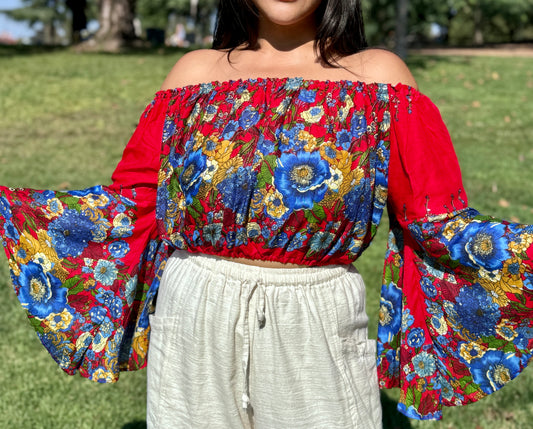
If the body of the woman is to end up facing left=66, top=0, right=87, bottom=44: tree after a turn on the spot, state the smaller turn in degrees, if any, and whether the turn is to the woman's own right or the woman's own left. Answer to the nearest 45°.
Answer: approximately 180°

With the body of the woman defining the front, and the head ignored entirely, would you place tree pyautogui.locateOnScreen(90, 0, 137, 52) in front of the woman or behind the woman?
behind

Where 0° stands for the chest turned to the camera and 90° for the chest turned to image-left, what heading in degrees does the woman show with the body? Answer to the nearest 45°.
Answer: approximately 0°
